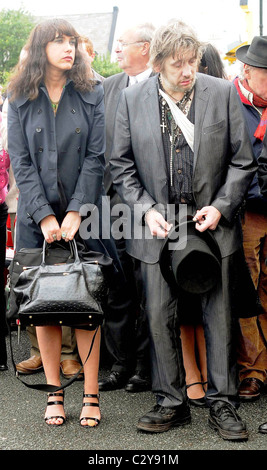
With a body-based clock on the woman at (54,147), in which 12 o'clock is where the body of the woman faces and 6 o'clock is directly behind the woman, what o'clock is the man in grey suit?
The man in grey suit is roughly at 10 o'clock from the woman.

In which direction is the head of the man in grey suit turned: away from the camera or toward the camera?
toward the camera

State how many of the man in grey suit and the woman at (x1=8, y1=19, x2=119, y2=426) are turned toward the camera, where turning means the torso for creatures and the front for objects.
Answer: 2

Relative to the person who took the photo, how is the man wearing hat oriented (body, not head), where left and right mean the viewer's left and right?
facing the viewer and to the right of the viewer

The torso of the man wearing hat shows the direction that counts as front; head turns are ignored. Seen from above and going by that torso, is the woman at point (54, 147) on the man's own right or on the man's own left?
on the man's own right

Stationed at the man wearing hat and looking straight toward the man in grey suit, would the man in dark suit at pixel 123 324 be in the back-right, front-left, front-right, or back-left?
front-right

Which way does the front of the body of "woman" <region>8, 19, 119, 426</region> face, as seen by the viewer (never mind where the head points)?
toward the camera

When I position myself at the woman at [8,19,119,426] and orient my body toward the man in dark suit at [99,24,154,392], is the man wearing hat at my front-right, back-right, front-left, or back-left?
front-right

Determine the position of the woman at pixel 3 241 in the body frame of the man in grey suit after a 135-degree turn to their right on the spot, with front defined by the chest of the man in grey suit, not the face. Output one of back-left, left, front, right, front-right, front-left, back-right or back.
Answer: front

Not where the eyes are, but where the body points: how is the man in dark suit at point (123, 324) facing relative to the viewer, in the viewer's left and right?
facing the viewer and to the left of the viewer

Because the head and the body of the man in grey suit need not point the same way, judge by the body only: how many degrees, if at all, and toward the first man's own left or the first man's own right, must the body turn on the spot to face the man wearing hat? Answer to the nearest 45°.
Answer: approximately 135° to the first man's own left

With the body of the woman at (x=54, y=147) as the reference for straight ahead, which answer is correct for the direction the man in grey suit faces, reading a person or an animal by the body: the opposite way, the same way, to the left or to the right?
the same way
